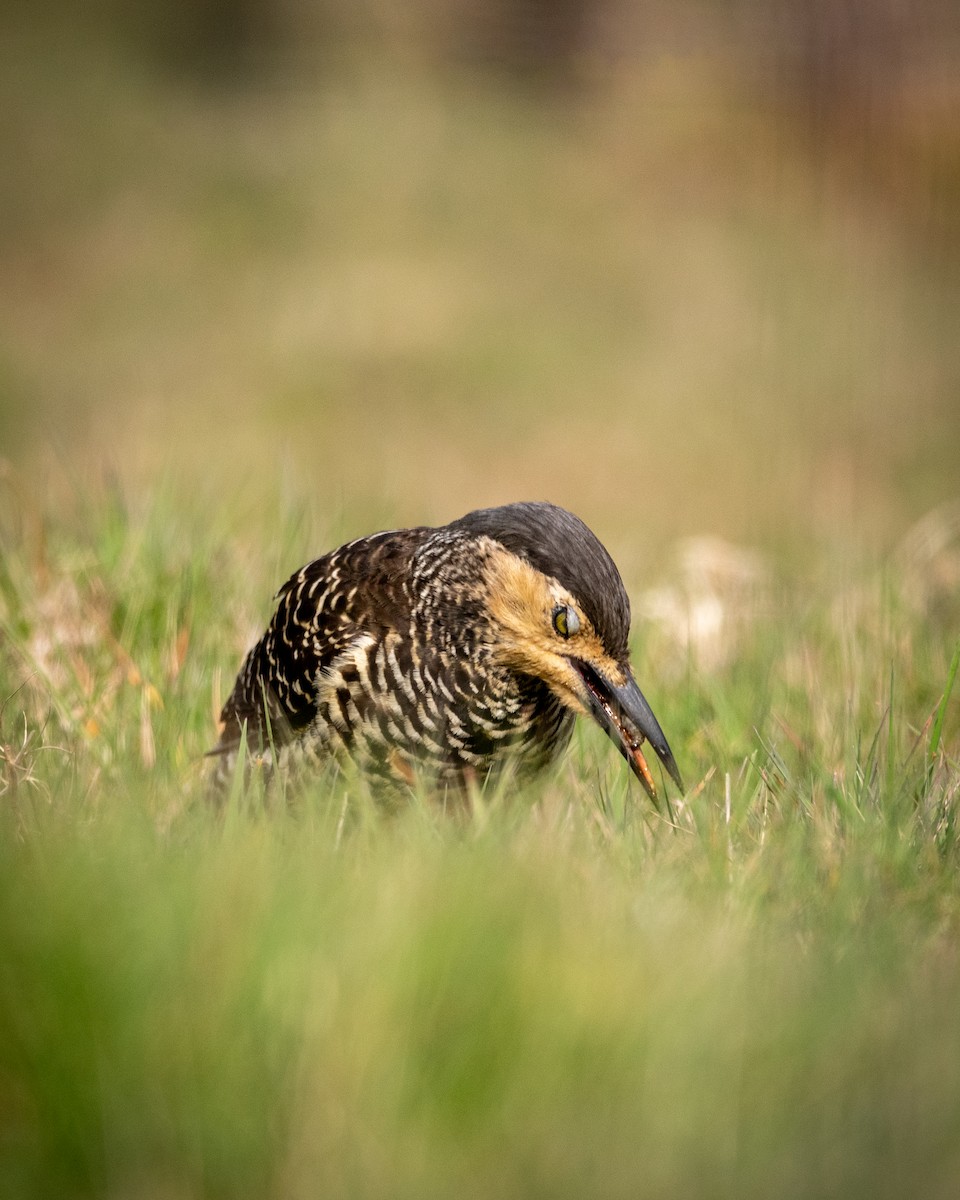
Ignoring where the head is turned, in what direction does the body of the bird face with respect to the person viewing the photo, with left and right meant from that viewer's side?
facing the viewer and to the right of the viewer
